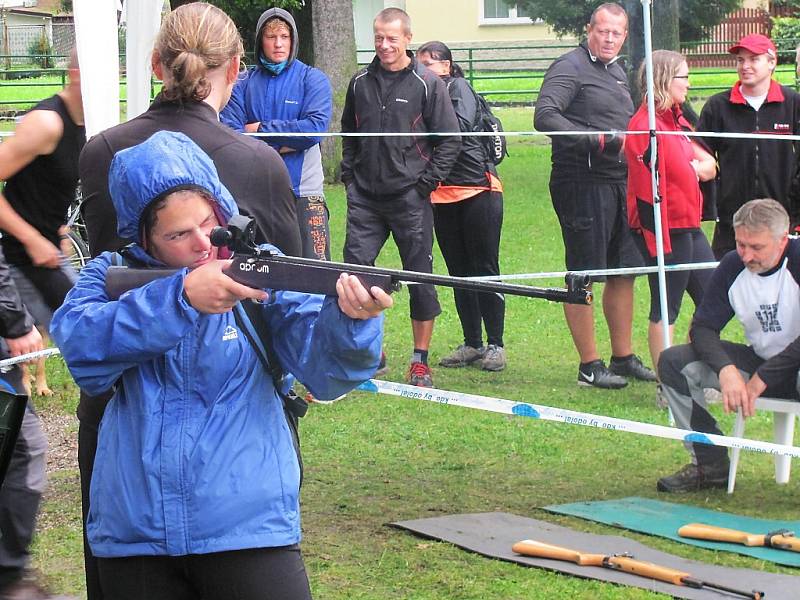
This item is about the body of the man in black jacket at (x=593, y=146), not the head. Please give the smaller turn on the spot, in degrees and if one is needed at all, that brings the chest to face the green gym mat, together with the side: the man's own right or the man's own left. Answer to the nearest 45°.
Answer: approximately 45° to the man's own right

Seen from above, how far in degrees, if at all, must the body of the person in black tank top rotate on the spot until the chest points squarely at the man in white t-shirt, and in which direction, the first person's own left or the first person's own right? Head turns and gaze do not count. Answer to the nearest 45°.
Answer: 0° — they already face them

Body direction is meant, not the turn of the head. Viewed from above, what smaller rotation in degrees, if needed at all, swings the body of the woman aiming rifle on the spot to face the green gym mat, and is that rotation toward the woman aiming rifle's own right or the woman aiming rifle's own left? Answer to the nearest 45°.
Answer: approximately 135° to the woman aiming rifle's own left

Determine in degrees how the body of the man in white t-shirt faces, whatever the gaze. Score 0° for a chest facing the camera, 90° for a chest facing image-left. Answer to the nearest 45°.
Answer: approximately 45°

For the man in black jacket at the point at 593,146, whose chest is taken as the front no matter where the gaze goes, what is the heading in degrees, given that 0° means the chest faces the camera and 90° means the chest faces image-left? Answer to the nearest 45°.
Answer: approximately 315°

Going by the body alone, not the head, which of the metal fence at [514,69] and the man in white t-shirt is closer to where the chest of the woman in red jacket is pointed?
the man in white t-shirt

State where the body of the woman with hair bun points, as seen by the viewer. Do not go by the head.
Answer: away from the camera

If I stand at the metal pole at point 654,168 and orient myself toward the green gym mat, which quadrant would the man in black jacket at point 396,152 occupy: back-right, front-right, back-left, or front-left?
back-right

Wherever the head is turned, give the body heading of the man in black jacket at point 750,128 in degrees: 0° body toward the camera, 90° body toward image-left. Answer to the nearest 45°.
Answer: approximately 0°

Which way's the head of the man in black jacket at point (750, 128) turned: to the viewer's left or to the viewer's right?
to the viewer's left

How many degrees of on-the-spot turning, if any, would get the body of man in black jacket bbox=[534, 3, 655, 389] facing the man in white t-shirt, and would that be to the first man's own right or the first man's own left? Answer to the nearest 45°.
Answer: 0° — they already face them
